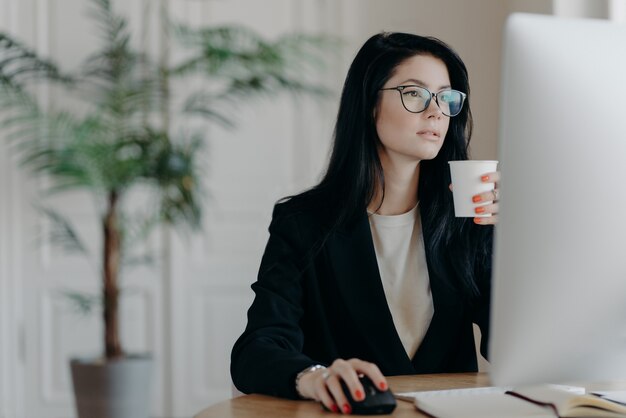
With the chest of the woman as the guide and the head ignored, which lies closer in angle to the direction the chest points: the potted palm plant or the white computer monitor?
the white computer monitor

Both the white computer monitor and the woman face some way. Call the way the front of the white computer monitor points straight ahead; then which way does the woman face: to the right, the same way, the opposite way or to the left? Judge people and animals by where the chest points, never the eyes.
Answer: the opposite way

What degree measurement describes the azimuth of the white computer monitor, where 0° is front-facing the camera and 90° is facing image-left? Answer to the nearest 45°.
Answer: approximately 135°

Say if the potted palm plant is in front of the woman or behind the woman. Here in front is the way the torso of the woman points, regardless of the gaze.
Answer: behind

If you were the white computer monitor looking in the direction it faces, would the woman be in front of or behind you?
in front

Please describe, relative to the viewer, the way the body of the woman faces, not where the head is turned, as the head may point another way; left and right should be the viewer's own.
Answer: facing the viewer and to the right of the viewer
